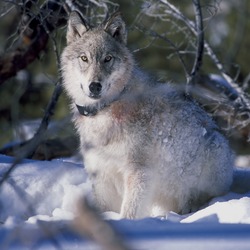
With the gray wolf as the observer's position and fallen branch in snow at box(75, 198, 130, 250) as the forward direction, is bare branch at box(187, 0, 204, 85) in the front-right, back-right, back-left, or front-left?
back-left

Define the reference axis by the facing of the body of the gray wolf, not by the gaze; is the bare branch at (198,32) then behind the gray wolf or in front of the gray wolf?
behind

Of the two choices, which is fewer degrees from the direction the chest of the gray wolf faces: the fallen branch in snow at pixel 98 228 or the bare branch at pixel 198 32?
the fallen branch in snow

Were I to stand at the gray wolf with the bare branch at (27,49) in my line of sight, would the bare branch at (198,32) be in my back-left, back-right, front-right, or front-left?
front-right

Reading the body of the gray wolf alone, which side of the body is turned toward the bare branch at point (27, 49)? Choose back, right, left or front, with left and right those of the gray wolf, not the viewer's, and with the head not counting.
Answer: right

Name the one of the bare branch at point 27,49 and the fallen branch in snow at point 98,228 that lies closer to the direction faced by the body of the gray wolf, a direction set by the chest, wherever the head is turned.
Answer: the fallen branch in snow

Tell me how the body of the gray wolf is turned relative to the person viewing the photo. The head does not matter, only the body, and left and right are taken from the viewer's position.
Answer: facing the viewer and to the left of the viewer

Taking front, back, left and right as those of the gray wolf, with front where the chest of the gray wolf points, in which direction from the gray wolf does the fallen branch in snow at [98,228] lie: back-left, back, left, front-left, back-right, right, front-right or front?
front-left
